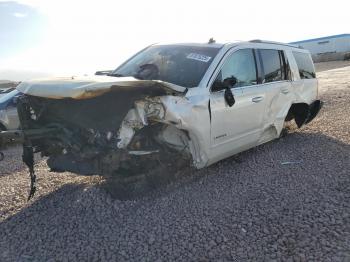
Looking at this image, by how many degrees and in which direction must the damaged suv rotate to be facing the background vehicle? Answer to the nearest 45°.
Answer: approximately 90° to its right

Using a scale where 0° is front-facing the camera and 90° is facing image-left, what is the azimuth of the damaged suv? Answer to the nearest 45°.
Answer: approximately 45°
